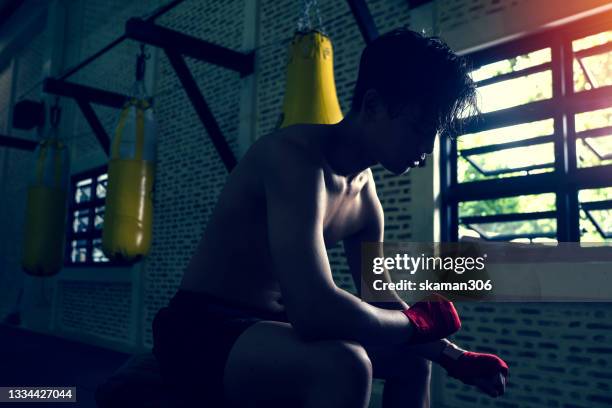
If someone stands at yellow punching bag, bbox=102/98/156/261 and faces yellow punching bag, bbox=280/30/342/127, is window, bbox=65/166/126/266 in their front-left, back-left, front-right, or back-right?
back-left

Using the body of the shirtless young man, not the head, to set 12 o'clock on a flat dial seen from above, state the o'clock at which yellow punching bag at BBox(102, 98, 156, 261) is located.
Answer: The yellow punching bag is roughly at 8 o'clock from the shirtless young man.

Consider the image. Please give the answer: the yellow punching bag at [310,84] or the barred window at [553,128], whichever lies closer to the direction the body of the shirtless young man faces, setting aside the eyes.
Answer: the barred window

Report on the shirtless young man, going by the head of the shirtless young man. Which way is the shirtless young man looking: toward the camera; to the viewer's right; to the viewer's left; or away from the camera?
to the viewer's right

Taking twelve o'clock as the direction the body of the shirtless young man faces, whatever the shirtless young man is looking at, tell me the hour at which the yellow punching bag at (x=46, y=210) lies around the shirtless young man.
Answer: The yellow punching bag is roughly at 8 o'clock from the shirtless young man.

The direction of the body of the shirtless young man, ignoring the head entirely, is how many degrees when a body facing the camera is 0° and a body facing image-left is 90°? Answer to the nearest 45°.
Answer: approximately 270°

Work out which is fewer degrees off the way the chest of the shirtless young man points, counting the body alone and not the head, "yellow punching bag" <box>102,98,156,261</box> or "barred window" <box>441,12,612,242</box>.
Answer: the barred window

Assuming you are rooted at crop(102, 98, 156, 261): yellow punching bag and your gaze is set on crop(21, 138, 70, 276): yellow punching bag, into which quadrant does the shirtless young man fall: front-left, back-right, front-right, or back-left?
back-left

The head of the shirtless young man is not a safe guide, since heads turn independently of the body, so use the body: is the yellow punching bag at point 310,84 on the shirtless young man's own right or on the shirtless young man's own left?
on the shirtless young man's own left

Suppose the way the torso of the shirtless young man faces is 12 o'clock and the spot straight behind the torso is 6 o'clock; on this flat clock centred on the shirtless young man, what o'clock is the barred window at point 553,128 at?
The barred window is roughly at 10 o'clock from the shirtless young man.

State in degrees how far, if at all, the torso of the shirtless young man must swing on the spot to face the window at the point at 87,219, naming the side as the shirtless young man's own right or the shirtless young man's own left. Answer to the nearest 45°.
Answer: approximately 135° to the shirtless young man's own left
